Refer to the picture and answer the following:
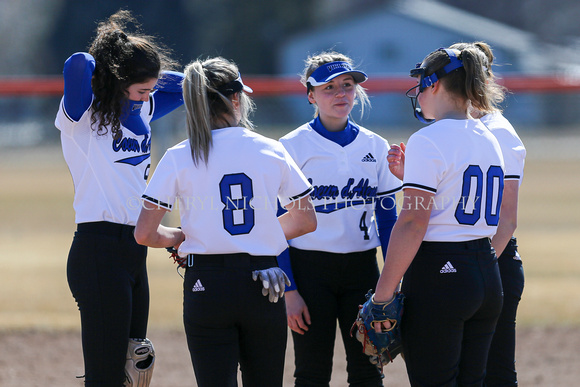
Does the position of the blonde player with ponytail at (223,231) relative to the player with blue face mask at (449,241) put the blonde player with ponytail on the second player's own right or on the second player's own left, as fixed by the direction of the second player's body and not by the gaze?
on the second player's own left

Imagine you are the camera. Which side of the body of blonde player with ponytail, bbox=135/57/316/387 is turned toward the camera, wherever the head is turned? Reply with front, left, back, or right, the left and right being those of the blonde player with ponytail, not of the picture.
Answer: back

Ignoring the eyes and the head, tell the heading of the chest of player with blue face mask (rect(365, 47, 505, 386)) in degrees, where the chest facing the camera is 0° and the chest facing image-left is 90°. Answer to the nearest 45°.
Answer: approximately 135°

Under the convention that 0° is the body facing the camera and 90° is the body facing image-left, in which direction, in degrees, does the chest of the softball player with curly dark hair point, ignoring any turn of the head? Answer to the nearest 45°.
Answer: approximately 315°

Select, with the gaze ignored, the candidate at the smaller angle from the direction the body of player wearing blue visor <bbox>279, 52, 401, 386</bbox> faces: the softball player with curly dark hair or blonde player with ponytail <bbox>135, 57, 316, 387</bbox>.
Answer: the blonde player with ponytail

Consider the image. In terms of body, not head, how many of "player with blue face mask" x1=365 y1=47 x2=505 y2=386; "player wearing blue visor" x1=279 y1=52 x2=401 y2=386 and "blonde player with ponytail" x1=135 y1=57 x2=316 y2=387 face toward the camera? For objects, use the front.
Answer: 1

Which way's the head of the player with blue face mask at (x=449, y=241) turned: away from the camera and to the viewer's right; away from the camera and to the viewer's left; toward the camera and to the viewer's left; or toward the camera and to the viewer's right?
away from the camera and to the viewer's left

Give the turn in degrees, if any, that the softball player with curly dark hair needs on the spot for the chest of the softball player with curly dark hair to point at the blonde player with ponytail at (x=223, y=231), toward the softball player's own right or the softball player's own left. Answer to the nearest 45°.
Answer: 0° — they already face them

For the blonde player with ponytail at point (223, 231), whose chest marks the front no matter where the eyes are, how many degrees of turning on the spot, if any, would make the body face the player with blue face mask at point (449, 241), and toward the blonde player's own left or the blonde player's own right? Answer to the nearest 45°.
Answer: approximately 90° to the blonde player's own right

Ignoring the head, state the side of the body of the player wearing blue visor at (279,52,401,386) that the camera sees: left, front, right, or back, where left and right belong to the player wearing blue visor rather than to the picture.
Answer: front

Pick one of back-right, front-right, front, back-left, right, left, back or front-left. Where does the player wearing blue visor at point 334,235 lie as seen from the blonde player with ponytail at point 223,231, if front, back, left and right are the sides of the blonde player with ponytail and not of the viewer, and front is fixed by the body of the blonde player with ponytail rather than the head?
front-right

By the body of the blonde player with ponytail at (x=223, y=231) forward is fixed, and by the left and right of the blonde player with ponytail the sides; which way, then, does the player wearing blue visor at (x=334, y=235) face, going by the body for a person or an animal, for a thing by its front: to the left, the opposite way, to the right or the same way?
the opposite way

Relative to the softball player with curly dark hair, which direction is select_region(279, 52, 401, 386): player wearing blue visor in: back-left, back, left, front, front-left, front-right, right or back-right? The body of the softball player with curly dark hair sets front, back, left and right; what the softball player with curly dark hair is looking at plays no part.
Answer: front-left

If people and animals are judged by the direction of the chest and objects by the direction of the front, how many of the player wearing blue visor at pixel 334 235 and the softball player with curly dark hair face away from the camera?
0

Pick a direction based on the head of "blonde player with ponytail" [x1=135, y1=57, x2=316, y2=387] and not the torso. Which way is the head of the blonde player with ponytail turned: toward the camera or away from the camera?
away from the camera

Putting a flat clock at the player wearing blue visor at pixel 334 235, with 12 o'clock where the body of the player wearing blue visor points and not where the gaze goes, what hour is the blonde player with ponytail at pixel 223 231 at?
The blonde player with ponytail is roughly at 1 o'clock from the player wearing blue visor.

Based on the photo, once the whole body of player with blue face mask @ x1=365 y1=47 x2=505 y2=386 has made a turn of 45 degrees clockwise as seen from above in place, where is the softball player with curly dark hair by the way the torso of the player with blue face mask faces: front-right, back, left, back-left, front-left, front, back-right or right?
left

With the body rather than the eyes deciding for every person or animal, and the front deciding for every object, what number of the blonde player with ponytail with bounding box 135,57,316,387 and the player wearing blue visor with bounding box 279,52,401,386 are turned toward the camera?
1
